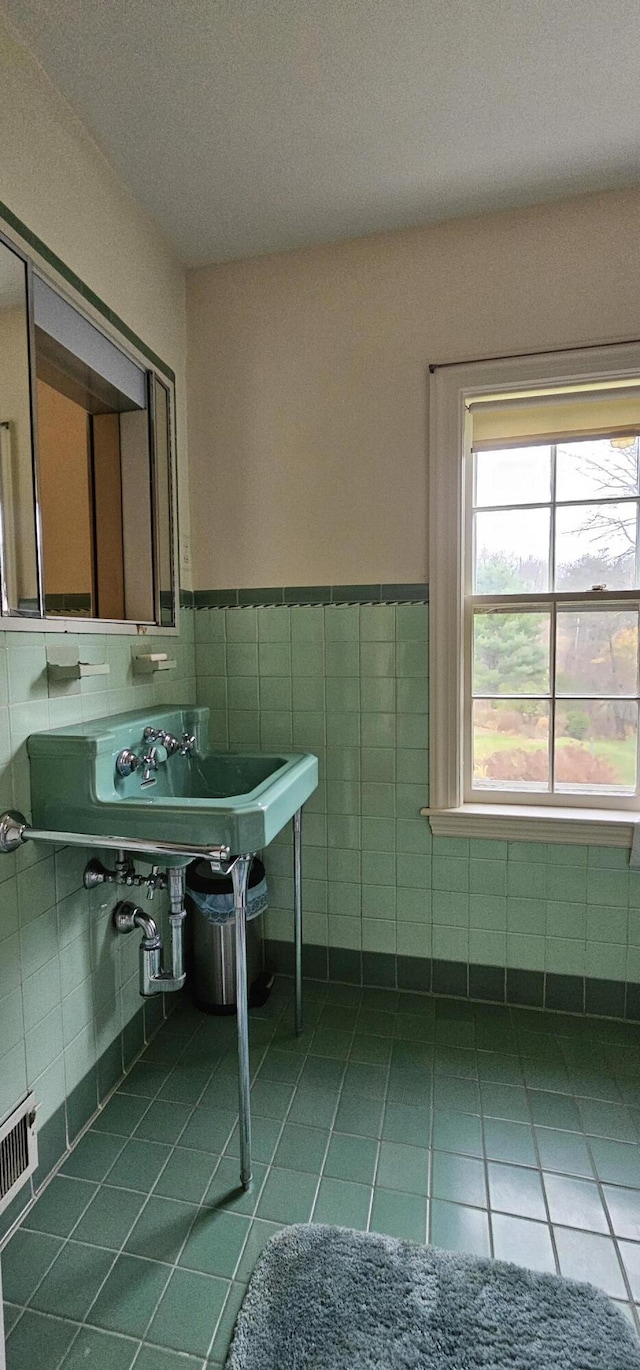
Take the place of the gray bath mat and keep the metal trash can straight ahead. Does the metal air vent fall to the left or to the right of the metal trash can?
left

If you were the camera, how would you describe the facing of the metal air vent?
facing the viewer and to the right of the viewer

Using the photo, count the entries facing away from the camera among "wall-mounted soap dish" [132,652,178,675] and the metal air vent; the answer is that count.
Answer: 0

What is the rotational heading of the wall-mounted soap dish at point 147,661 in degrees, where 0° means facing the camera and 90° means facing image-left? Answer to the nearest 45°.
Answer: approximately 315°

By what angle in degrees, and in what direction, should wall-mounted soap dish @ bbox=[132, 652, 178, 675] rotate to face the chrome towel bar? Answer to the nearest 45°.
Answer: approximately 45° to its right
